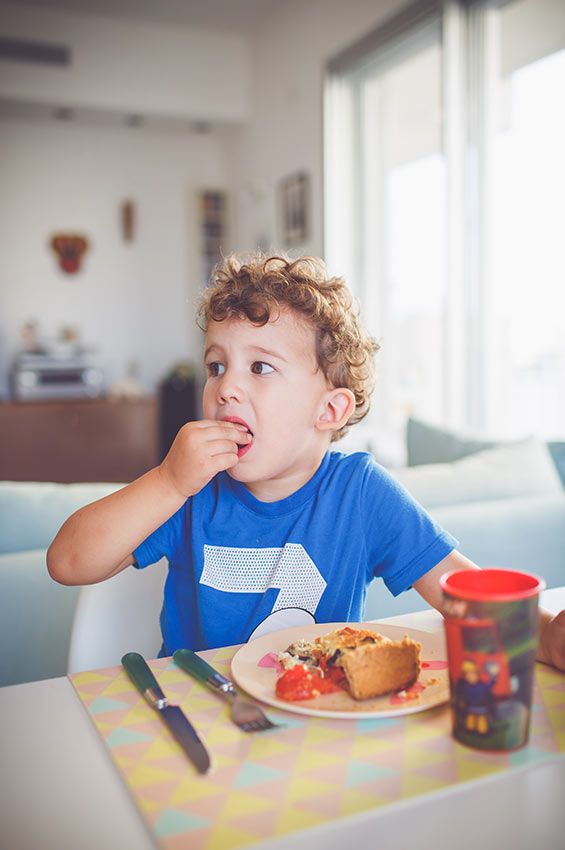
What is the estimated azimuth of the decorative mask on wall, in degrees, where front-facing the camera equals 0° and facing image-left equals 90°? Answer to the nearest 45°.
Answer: approximately 0°

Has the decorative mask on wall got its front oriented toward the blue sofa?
yes

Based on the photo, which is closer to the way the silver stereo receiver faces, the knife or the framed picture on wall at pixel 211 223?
the knife

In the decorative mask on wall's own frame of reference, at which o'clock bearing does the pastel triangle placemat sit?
The pastel triangle placemat is roughly at 12 o'clock from the decorative mask on wall.

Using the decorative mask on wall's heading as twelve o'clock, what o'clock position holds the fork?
The fork is roughly at 12 o'clock from the decorative mask on wall.

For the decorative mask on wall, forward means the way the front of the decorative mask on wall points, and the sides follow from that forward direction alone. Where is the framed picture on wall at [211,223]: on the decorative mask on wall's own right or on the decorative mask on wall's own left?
on the decorative mask on wall's own left

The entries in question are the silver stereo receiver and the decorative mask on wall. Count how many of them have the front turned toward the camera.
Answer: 2

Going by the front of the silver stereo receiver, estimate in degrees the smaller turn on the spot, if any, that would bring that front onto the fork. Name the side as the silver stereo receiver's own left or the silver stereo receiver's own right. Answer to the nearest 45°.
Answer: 0° — it already faces it

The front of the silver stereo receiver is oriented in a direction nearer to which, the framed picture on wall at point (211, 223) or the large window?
the large window

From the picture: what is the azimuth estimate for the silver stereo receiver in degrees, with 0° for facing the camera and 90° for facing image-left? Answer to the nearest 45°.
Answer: approximately 0°
